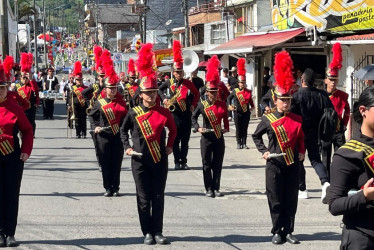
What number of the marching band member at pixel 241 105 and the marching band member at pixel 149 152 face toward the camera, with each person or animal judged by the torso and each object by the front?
2

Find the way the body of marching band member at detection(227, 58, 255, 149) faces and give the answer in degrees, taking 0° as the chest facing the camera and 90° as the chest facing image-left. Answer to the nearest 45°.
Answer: approximately 0°

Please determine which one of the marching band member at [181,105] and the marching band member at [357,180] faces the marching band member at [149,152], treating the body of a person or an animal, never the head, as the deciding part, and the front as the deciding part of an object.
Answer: the marching band member at [181,105]

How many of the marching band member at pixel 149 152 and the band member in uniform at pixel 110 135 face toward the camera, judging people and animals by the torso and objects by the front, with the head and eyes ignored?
2

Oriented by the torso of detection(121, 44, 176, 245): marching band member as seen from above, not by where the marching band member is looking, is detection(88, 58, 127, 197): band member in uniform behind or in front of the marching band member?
behind

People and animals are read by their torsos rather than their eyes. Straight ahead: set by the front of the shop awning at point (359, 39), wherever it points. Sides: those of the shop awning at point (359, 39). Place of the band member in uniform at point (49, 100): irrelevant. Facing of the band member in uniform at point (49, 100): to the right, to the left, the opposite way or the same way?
to the left

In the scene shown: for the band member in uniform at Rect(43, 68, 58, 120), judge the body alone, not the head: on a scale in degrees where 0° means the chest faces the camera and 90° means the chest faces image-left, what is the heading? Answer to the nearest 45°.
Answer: approximately 0°

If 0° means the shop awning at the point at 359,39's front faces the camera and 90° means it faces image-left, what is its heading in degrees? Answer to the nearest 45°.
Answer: approximately 45°
